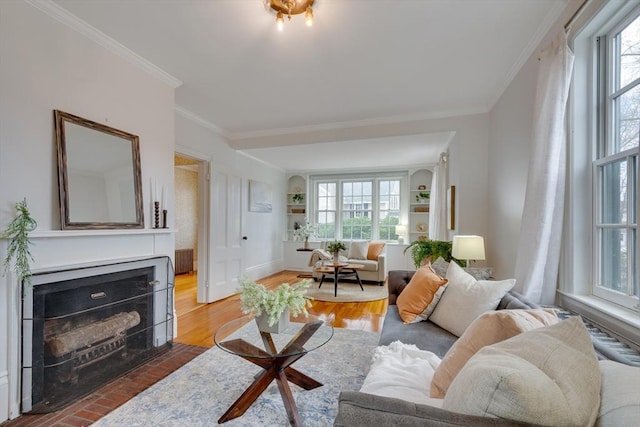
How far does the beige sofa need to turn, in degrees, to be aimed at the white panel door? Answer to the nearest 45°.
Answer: approximately 45° to its right

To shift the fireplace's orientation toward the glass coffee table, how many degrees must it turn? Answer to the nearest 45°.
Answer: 0° — it already faces it

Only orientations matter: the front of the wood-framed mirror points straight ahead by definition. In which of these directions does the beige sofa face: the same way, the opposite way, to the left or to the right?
to the right

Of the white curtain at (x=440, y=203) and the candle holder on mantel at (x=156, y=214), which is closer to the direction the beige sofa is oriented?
the candle holder on mantel

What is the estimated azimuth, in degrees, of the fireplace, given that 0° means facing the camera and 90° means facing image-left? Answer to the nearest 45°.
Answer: approximately 315°

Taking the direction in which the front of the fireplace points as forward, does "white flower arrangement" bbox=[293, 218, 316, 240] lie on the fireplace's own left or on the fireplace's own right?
on the fireplace's own left

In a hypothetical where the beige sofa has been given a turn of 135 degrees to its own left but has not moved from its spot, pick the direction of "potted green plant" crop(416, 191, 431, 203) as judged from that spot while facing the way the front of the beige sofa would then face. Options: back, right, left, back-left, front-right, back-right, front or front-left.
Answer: front

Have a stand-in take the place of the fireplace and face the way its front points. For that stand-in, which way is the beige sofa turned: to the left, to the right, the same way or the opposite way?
to the right

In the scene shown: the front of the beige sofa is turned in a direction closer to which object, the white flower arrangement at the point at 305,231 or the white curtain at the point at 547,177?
the white curtain

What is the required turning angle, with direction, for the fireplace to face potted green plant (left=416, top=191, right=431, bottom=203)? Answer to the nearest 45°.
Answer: approximately 45° to its left

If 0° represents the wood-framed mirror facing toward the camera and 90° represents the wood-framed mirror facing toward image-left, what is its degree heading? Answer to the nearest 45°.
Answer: approximately 315°
